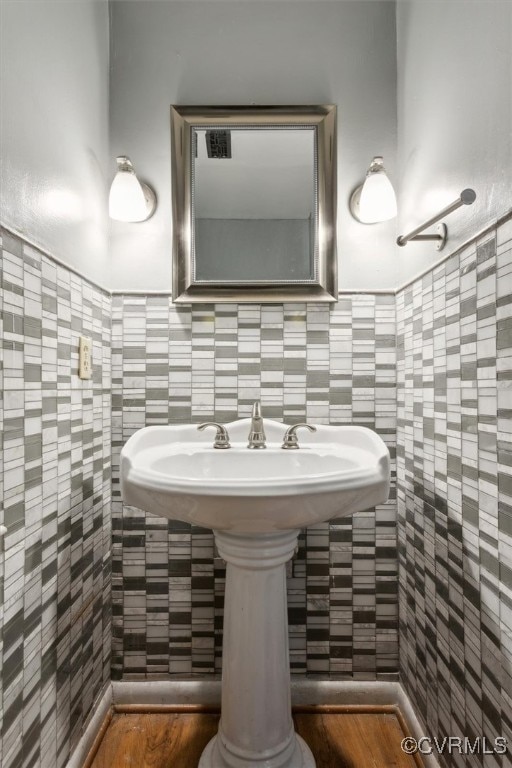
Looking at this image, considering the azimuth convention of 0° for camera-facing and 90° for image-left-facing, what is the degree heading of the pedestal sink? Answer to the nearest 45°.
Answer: approximately 0°
